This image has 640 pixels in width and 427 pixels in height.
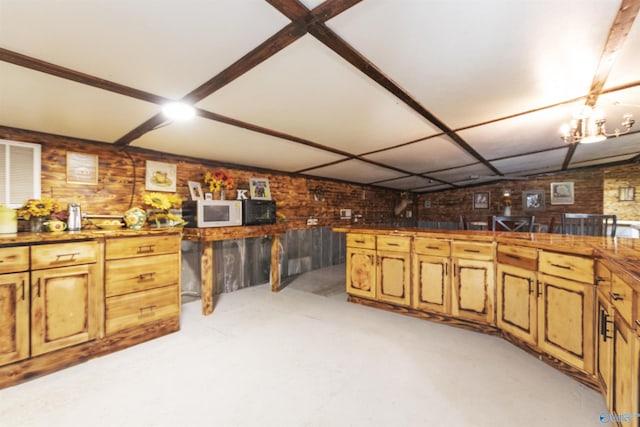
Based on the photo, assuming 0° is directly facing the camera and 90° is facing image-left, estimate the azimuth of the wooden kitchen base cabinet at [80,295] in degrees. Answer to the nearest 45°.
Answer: approximately 315°

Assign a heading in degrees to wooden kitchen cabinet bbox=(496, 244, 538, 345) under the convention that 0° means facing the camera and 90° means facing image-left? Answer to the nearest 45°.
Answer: approximately 45°

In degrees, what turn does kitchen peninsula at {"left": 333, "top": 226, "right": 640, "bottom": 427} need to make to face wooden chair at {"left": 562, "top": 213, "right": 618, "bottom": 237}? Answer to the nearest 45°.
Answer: approximately 180°

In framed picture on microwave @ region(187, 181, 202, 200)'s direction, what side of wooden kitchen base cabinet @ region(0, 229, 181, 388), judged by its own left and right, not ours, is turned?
left

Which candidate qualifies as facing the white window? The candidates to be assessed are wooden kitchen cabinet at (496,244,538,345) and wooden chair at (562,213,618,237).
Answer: the wooden kitchen cabinet

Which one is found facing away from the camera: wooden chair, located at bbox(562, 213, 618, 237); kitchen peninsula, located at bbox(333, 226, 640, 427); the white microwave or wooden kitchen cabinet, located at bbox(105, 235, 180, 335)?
the wooden chair

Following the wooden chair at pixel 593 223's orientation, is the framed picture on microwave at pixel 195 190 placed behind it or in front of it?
behind

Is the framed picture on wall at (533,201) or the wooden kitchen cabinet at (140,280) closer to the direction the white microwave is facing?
the framed picture on wall

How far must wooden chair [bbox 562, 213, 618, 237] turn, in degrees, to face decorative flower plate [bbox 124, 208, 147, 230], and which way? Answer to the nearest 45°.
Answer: approximately 135° to its left
